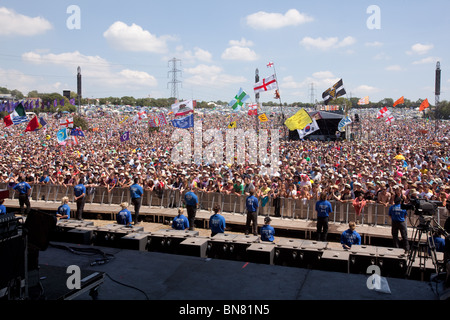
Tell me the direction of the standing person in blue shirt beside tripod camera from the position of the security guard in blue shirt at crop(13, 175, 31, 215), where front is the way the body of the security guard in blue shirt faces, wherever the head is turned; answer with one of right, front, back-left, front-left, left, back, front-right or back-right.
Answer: back-right

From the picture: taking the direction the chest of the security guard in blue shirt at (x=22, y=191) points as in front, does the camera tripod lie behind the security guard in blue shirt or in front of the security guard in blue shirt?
behind

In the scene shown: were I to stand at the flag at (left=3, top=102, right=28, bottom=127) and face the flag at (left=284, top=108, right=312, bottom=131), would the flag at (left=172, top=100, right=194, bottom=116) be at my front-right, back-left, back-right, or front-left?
front-left

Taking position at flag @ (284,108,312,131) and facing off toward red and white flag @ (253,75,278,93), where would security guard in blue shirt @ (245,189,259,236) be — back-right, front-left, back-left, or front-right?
back-left

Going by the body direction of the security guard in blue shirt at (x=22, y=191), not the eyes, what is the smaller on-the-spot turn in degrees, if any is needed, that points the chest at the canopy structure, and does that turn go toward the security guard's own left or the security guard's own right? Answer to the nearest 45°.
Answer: approximately 45° to the security guard's own right

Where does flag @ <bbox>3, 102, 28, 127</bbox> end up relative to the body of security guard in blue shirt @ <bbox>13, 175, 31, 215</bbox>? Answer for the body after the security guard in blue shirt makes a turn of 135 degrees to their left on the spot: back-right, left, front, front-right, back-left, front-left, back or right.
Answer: back-right

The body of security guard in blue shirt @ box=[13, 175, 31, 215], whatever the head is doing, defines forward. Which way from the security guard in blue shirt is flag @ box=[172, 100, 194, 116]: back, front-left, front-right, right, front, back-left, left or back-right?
front-right

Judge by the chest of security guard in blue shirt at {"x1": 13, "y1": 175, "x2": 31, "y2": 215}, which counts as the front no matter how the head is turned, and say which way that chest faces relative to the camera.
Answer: away from the camera

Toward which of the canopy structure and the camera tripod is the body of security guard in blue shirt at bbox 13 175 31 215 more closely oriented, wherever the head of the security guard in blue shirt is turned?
the canopy structure
